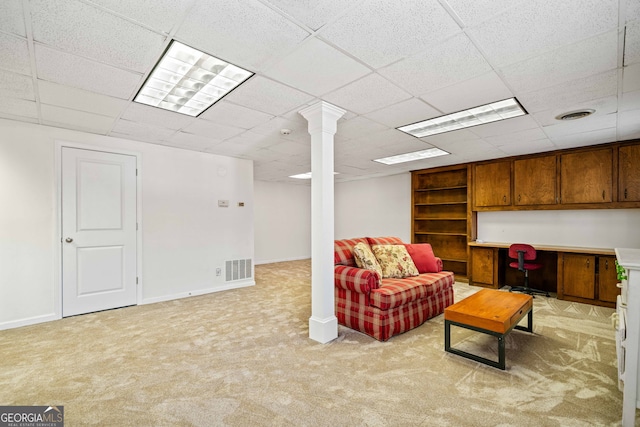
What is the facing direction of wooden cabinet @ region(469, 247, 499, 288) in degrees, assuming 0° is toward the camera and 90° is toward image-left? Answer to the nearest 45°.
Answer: approximately 45°

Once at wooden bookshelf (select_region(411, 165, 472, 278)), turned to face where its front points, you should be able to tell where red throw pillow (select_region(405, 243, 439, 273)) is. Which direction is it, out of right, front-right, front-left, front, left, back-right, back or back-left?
front-left

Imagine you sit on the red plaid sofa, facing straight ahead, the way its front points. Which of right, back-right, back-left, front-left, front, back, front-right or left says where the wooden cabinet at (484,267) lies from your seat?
left

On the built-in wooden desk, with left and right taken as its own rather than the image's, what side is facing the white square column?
front

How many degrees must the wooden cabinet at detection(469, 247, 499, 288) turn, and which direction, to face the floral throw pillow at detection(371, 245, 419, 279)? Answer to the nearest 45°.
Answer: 0° — it already faces it

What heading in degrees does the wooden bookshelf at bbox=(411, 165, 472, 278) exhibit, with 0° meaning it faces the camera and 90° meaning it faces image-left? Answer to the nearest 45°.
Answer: approximately 45°

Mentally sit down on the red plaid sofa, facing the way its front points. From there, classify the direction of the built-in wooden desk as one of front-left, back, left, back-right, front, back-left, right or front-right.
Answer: left
